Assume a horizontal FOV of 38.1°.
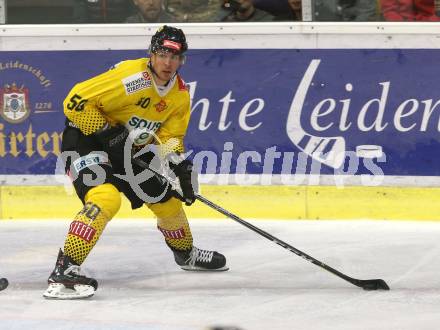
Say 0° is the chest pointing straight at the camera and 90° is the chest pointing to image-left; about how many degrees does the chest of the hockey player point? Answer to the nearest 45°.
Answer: approximately 315°

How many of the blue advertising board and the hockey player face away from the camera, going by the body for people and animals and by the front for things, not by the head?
0

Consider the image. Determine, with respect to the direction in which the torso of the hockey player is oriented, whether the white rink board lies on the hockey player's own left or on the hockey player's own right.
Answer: on the hockey player's own left
